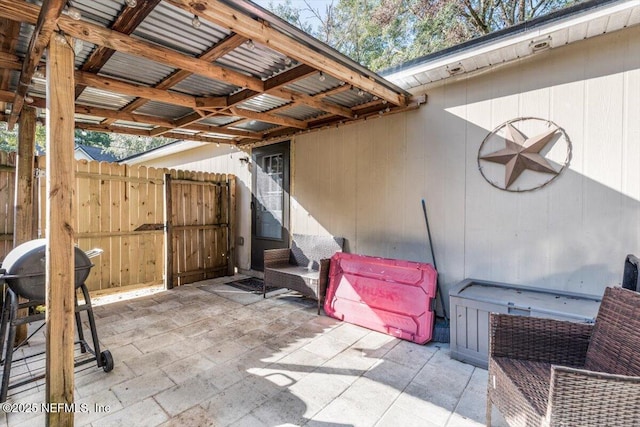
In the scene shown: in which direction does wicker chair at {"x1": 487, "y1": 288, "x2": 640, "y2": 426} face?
to the viewer's left

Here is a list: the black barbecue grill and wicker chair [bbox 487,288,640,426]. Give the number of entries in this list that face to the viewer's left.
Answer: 1

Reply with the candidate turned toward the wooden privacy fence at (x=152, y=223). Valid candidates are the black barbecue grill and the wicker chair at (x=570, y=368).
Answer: the wicker chair

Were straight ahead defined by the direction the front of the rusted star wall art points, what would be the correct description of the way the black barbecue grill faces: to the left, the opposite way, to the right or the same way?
the opposite way

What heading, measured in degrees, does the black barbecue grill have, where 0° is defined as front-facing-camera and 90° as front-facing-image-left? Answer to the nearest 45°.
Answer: approximately 315°
